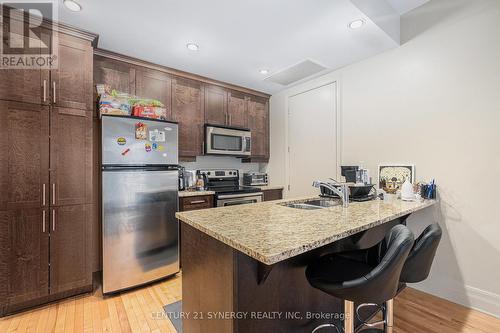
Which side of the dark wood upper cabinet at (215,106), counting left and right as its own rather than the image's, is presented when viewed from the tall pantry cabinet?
right

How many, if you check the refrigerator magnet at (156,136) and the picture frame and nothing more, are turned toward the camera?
2

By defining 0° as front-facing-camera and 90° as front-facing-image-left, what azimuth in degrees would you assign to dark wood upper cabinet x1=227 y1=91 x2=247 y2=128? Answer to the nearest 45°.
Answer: approximately 315°

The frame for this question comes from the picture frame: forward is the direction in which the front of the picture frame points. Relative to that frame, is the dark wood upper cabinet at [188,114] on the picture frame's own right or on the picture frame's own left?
on the picture frame's own right

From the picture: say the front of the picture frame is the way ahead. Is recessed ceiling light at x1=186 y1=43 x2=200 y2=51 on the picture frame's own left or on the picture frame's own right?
on the picture frame's own right

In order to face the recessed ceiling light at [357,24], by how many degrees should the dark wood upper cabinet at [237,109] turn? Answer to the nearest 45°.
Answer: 0° — it already faces it

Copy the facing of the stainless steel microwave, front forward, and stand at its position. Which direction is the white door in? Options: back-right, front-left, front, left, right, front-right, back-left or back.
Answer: front-left

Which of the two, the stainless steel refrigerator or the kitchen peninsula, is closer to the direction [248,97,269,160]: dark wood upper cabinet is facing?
the kitchen peninsula

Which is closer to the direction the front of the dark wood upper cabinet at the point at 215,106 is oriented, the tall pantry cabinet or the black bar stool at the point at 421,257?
the black bar stool
